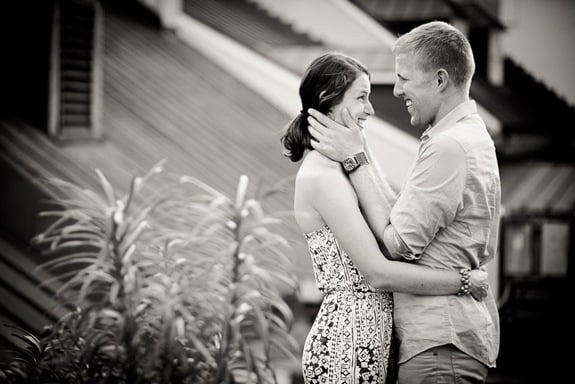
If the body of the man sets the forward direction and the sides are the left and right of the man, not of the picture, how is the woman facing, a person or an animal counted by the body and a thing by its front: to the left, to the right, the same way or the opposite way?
the opposite way

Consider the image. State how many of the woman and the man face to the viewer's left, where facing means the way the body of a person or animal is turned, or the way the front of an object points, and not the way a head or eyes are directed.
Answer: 1

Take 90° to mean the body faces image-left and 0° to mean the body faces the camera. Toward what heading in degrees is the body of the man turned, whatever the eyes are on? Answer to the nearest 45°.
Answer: approximately 90°

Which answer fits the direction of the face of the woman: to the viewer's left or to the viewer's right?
to the viewer's right

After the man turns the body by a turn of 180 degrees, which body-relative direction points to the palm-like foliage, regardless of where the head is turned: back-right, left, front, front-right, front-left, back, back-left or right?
back

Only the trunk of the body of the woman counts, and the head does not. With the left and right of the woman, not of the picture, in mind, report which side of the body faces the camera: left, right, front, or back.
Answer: right

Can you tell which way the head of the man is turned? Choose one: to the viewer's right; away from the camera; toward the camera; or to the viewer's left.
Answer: to the viewer's left
